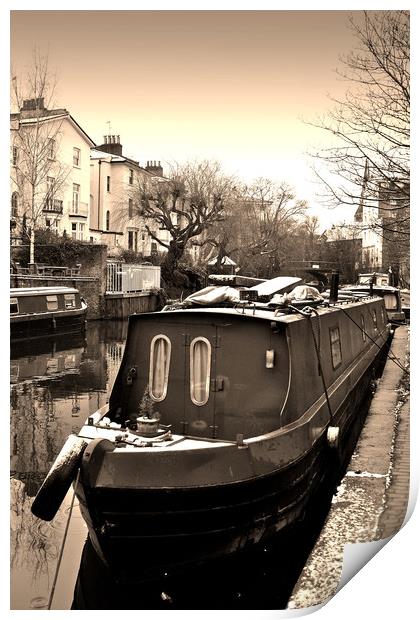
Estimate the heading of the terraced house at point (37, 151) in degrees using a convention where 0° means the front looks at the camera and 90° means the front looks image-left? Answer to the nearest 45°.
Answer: approximately 315°

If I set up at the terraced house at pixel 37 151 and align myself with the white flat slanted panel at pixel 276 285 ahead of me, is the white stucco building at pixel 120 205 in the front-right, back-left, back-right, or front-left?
back-left

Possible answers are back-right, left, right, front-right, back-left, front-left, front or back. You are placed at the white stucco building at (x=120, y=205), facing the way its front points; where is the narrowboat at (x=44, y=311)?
front-right

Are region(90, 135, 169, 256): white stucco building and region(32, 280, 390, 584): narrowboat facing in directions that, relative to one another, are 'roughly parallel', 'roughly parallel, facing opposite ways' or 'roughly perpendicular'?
roughly perpendicular

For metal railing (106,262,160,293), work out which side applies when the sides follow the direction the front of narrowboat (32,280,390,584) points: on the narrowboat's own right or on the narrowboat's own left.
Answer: on the narrowboat's own right

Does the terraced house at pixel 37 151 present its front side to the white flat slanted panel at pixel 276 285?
yes
